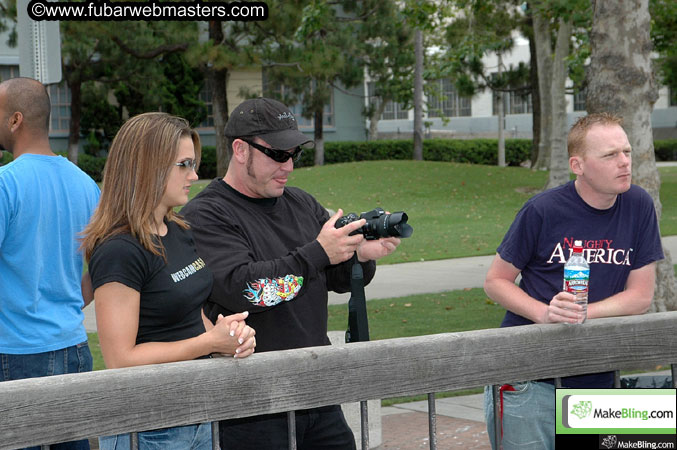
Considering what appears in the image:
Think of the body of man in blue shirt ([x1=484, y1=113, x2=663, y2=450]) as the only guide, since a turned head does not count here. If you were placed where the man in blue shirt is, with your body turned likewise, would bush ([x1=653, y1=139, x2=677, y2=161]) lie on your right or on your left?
on your left

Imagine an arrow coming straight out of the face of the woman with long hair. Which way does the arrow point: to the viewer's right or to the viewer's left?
to the viewer's right

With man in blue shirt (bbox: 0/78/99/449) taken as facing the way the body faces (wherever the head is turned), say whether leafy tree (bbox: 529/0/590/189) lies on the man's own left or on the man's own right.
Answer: on the man's own right

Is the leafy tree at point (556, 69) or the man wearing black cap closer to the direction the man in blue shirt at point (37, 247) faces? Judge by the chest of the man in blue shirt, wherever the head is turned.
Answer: the leafy tree

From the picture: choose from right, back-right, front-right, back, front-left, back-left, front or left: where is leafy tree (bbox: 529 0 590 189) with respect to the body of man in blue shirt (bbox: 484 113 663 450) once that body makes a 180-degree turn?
front-right

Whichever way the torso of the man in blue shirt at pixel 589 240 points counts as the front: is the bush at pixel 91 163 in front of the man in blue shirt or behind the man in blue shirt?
behind

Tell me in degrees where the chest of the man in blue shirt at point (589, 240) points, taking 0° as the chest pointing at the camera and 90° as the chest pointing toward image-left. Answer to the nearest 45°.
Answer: approximately 315°

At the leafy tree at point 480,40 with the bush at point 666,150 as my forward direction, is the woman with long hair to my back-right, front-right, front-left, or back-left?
back-right
